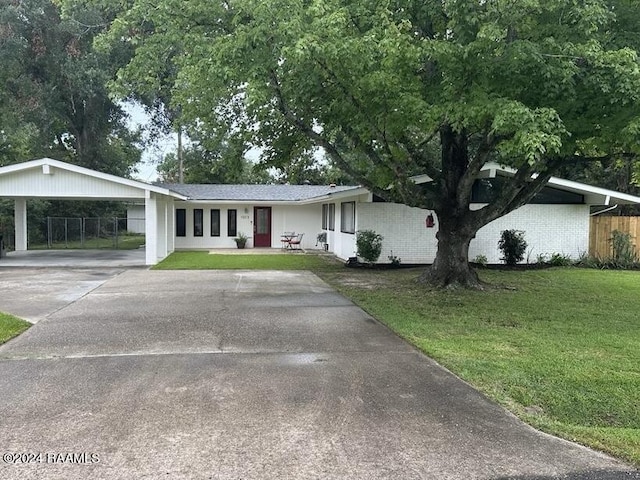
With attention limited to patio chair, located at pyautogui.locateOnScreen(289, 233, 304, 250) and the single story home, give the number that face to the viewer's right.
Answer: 0

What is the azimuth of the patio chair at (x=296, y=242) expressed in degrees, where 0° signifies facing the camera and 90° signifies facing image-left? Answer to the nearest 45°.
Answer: approximately 45°

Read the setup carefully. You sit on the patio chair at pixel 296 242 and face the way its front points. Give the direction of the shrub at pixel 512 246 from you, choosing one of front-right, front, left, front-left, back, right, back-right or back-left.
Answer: left

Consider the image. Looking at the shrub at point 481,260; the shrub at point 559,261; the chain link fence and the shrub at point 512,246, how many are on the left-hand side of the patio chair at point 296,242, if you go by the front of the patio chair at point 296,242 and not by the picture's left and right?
3

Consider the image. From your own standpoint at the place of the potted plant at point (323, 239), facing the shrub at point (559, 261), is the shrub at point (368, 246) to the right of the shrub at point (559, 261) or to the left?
right

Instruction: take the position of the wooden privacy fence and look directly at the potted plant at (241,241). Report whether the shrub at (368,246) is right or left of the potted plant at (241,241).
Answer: left

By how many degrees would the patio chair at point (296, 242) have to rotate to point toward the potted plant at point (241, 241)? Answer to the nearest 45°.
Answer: approximately 45° to its right

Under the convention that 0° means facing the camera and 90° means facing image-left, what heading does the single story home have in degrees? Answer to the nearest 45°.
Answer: approximately 0°

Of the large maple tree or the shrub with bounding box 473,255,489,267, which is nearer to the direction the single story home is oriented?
the large maple tree

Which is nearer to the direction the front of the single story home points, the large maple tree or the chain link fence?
the large maple tree
